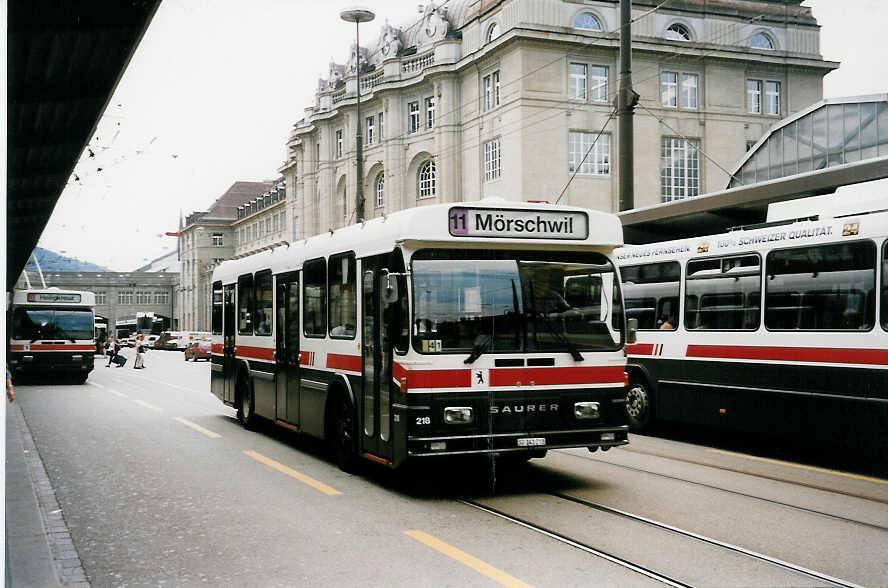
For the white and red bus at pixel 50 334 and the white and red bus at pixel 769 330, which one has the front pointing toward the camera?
the white and red bus at pixel 50 334

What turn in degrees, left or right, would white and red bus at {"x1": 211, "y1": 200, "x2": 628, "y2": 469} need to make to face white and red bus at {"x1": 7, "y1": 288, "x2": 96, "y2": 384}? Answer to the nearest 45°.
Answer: approximately 180°

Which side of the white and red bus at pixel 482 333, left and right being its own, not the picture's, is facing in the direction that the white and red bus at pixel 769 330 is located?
left

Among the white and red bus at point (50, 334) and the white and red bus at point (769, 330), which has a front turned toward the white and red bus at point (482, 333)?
the white and red bus at point (50, 334)

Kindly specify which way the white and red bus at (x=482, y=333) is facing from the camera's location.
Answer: facing the viewer and to the right of the viewer

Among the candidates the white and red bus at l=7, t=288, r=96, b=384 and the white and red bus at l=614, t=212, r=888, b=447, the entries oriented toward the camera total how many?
1

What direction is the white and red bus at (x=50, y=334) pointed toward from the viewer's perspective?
toward the camera
